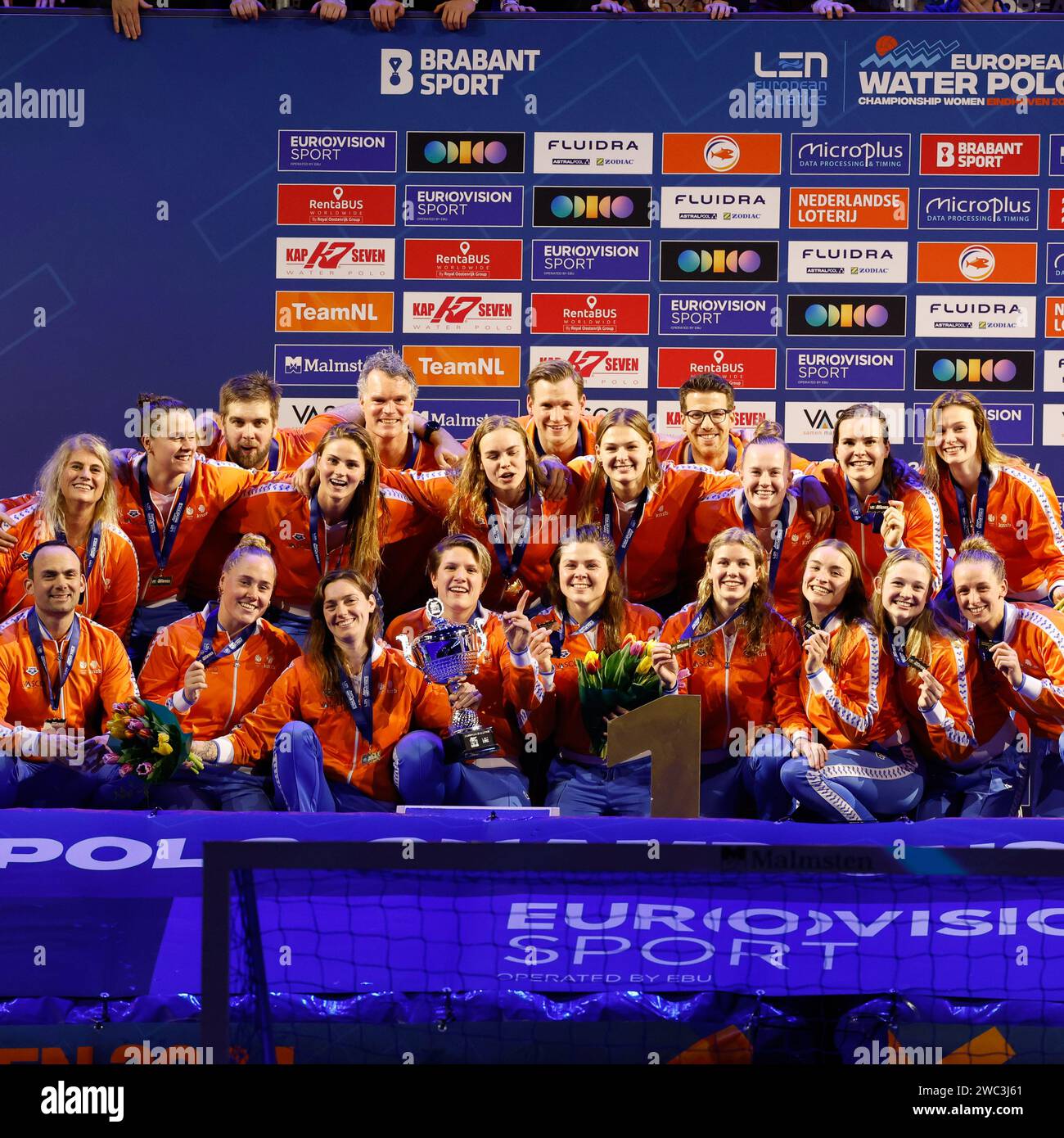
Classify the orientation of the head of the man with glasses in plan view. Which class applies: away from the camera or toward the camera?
toward the camera

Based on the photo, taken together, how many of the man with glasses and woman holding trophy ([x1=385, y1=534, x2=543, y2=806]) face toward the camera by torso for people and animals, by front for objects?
2

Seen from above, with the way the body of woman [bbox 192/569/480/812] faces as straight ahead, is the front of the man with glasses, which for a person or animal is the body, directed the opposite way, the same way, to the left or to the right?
the same way

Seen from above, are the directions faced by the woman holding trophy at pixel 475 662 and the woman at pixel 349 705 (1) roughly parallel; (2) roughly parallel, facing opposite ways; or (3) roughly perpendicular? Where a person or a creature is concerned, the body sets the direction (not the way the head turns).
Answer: roughly parallel

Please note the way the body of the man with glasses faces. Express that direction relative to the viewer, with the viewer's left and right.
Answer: facing the viewer

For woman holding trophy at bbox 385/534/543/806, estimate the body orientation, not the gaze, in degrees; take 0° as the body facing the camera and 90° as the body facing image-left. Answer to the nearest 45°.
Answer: approximately 0°

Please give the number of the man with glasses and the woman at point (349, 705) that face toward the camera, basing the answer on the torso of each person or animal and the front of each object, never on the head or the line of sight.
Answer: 2

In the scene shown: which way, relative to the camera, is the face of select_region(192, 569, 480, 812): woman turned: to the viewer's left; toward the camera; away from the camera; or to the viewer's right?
toward the camera

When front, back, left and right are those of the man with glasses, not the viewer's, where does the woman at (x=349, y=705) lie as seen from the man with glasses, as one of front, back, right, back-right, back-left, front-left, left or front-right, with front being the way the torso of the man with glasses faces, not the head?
front-right

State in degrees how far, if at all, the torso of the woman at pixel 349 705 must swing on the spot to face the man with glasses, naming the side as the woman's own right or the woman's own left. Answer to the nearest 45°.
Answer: approximately 135° to the woman's own left

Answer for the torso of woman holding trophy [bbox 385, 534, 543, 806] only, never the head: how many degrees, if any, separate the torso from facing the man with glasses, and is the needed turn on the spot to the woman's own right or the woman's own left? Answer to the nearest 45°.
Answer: approximately 135° to the woman's own left

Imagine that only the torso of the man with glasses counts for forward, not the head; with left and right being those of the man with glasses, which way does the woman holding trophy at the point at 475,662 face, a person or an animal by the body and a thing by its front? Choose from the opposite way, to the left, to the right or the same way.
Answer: the same way

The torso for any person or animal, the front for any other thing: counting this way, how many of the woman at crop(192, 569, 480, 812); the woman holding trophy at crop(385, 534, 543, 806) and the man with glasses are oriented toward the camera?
3

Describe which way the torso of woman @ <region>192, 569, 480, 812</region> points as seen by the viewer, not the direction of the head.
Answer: toward the camera
